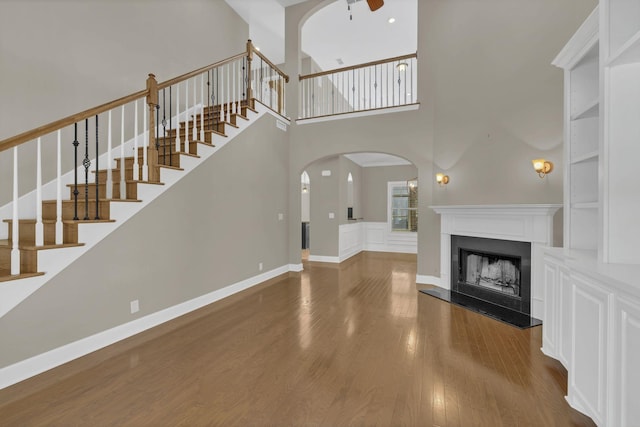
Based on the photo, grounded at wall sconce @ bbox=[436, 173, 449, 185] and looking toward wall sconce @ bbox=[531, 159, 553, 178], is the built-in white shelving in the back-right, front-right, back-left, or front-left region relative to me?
front-right

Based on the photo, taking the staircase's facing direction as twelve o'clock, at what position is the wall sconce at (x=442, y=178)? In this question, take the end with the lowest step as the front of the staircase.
The wall sconce is roughly at 8 o'clock from the staircase.

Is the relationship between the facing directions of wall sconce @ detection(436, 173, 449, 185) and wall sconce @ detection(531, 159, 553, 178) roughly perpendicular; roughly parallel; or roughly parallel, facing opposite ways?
roughly parallel

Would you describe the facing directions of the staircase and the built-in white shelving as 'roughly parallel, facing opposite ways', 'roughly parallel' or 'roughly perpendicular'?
roughly perpendicular

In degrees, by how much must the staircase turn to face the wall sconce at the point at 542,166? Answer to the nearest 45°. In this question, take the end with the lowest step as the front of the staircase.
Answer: approximately 90° to its left

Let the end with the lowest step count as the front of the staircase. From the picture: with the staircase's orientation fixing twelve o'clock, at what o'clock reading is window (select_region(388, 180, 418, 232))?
The window is roughly at 7 o'clock from the staircase.

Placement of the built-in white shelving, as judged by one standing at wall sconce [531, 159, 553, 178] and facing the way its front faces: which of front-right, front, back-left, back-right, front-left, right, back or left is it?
front-left

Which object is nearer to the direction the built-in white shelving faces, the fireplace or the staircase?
the staircase

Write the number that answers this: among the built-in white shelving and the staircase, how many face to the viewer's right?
0
